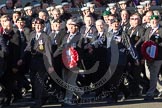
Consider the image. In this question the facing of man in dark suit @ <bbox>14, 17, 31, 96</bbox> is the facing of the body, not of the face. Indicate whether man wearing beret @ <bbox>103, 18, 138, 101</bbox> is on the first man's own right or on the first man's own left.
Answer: on the first man's own left

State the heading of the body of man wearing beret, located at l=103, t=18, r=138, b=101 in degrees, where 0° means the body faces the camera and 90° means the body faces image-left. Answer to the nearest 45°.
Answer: approximately 45°

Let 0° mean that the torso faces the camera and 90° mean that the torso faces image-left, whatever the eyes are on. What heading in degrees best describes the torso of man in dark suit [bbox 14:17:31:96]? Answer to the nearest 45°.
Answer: approximately 0°

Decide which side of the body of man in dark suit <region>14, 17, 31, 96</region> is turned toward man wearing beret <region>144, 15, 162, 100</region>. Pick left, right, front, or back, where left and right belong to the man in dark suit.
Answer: left
